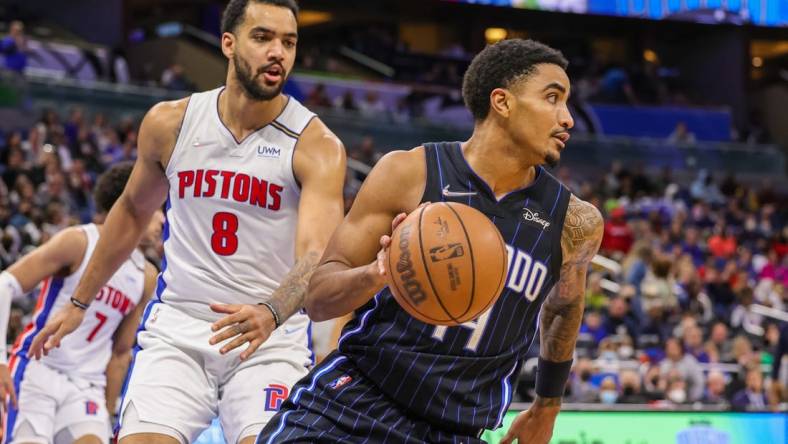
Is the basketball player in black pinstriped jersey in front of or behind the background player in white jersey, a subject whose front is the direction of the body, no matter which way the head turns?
in front

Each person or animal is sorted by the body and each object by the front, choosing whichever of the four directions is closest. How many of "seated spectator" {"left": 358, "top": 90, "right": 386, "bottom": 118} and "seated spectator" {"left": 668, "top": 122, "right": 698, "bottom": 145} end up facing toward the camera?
2

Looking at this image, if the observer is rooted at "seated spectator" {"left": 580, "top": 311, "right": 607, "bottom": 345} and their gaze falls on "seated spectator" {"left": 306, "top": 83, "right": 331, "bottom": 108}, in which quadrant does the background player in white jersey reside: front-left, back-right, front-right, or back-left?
back-left

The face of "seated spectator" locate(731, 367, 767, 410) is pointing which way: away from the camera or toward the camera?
toward the camera

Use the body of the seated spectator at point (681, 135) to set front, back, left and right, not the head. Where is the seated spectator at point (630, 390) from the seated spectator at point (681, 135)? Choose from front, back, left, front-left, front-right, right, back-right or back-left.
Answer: front

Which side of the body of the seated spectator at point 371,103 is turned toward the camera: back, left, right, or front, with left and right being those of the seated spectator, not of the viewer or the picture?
front

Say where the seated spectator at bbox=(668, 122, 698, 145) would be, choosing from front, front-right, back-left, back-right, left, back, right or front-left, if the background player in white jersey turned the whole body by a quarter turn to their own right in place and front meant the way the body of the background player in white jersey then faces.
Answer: back

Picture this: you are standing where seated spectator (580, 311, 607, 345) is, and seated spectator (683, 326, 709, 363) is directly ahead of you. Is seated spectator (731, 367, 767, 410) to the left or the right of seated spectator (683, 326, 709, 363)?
right

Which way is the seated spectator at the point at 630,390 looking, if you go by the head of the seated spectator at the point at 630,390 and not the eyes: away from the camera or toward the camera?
toward the camera

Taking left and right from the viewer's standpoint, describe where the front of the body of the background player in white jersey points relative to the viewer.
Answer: facing the viewer and to the right of the viewer

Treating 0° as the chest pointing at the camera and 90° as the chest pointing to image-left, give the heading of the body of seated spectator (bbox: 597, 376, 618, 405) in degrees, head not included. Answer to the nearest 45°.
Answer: approximately 0°

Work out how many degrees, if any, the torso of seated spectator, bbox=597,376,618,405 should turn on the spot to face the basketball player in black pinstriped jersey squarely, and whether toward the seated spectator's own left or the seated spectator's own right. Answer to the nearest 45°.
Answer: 0° — they already face them

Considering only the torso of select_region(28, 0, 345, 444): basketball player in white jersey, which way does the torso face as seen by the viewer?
toward the camera
